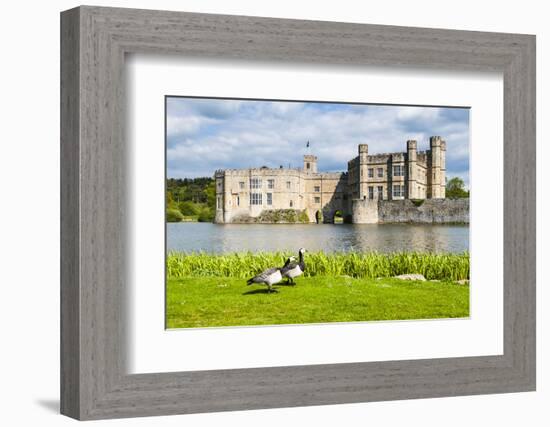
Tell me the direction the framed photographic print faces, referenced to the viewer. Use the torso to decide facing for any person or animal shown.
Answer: facing the viewer and to the right of the viewer
